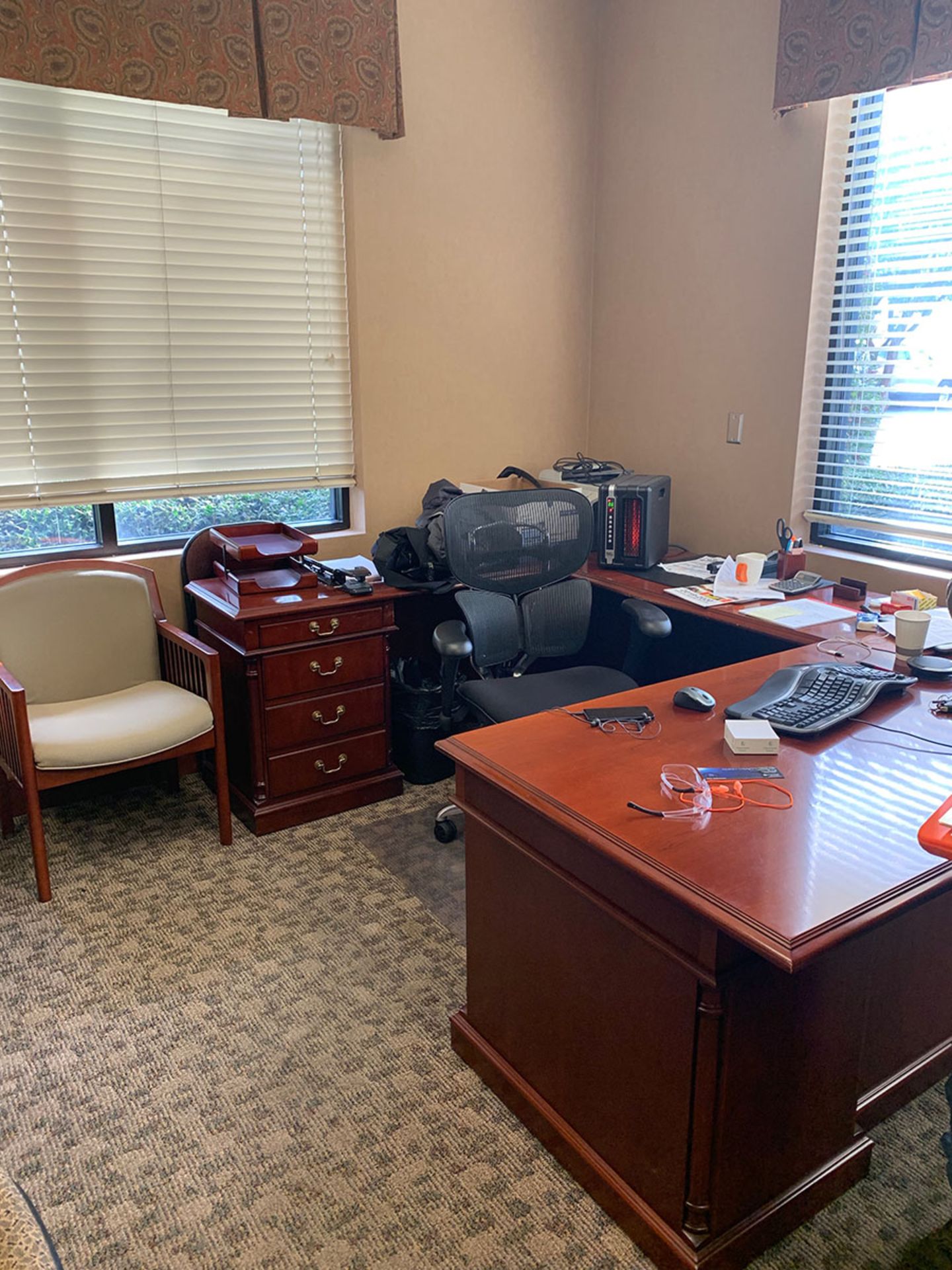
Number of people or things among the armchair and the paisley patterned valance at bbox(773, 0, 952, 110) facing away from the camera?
0

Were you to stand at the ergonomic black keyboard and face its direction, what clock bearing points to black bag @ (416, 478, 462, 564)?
The black bag is roughly at 12 o'clock from the ergonomic black keyboard.

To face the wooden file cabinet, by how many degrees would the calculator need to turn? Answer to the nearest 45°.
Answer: approximately 45° to its right

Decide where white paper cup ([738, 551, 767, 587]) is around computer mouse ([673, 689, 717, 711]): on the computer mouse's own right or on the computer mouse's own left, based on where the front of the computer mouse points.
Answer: on the computer mouse's own left

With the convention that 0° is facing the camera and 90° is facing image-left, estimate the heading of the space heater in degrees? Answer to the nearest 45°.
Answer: approximately 45°

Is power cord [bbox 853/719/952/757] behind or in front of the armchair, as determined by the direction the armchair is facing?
in front

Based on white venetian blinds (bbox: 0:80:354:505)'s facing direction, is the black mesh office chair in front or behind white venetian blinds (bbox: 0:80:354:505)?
in front
